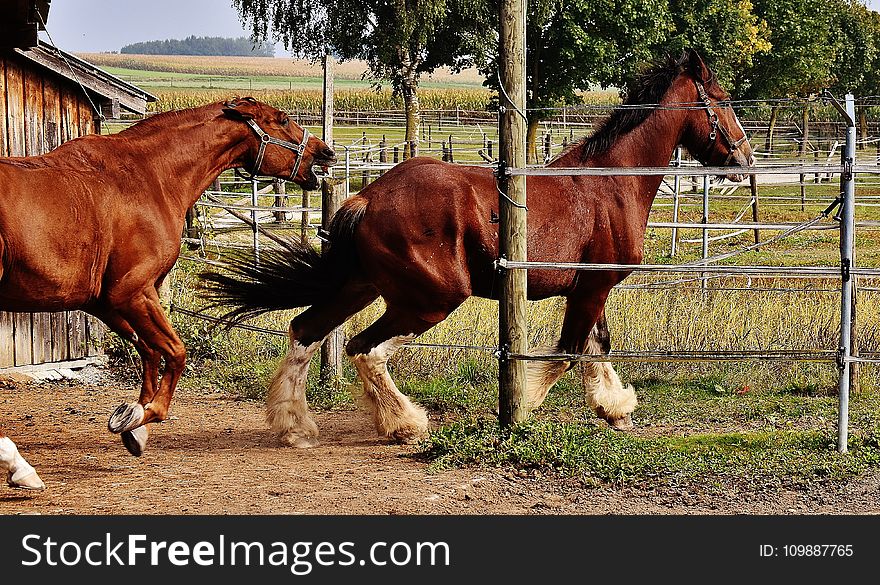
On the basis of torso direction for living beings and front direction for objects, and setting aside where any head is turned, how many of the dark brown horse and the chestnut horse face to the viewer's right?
2

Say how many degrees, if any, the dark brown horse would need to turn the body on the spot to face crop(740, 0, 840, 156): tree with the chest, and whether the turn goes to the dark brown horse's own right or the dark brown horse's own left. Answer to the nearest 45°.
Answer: approximately 90° to the dark brown horse's own left

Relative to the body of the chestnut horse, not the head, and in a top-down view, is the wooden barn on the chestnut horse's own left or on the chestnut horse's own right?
on the chestnut horse's own left

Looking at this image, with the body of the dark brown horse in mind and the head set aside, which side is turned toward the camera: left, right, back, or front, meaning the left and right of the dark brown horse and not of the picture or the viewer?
right

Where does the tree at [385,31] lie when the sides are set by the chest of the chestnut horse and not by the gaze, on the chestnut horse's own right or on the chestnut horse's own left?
on the chestnut horse's own left

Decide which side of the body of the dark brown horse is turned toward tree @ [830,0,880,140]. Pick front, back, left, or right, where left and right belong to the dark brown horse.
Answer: left

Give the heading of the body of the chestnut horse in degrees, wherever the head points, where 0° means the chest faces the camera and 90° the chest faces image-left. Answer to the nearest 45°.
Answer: approximately 270°

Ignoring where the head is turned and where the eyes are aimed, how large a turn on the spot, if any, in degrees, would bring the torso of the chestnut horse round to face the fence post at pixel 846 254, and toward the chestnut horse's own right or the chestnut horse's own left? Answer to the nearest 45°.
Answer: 0° — it already faces it

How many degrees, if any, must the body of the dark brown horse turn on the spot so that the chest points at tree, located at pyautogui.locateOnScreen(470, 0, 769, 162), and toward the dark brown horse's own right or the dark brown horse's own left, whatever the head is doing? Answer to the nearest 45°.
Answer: approximately 90° to the dark brown horse's own left
